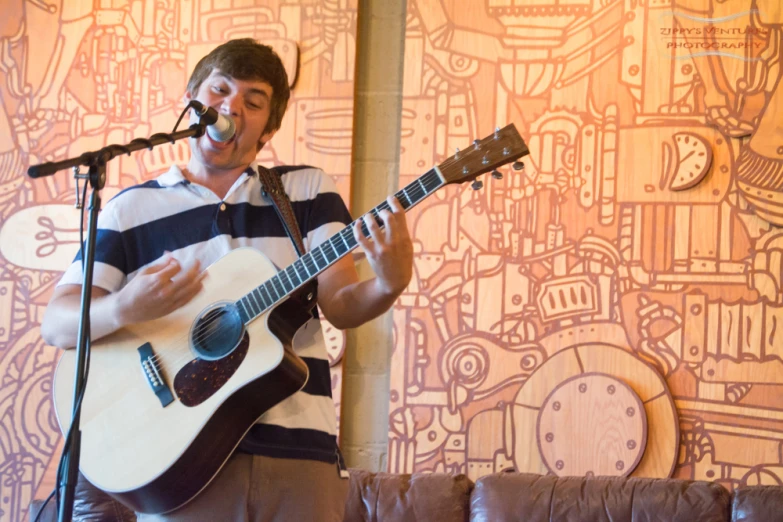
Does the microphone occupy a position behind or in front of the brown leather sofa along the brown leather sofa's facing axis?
in front

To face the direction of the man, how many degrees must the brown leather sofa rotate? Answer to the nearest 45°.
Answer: approximately 45° to its right

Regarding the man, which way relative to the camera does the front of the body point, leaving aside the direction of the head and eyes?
toward the camera

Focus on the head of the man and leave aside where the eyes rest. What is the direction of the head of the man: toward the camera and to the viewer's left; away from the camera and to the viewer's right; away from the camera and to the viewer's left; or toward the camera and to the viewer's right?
toward the camera and to the viewer's left

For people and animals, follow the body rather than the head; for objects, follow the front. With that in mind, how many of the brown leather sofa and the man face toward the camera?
2

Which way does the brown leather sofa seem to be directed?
toward the camera

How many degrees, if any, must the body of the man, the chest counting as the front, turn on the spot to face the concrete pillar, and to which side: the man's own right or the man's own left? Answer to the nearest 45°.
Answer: approximately 180°
